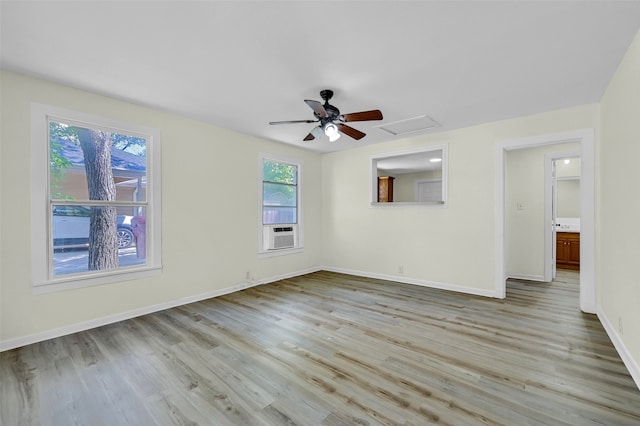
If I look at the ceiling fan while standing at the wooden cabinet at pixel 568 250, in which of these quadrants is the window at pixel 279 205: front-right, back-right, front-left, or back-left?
front-right

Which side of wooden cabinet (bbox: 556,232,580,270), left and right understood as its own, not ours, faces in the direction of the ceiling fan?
front

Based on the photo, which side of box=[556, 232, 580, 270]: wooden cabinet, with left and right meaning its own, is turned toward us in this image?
front

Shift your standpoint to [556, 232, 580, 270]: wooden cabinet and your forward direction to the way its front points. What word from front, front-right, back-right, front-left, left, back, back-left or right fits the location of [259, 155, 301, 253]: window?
front-right

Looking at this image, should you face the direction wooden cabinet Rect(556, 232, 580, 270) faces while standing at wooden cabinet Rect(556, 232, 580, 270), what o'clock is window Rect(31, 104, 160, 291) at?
The window is roughly at 1 o'clock from the wooden cabinet.

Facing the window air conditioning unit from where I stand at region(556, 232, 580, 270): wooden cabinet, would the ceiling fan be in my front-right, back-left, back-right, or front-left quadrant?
front-left
